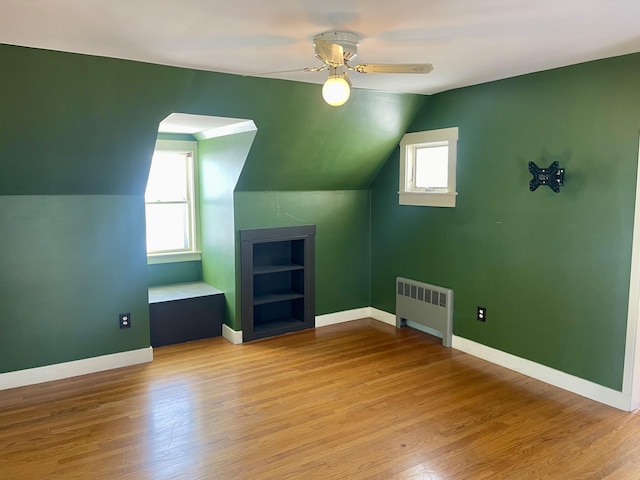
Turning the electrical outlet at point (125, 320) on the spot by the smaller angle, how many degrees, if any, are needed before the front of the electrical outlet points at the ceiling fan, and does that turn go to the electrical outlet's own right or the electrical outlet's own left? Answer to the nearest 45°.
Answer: approximately 45° to the electrical outlet's own left

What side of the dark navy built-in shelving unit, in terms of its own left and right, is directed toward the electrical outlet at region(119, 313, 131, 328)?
right

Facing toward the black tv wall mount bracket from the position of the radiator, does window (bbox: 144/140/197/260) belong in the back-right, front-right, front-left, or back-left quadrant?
back-right

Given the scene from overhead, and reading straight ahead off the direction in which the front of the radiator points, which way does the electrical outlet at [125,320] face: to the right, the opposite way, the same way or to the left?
to the left

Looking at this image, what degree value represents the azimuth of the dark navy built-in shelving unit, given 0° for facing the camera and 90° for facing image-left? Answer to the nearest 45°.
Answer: approximately 315°

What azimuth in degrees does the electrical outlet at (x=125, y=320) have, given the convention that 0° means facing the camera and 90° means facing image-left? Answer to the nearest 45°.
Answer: approximately 0°

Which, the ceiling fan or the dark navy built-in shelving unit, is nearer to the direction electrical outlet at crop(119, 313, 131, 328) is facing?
the ceiling fan

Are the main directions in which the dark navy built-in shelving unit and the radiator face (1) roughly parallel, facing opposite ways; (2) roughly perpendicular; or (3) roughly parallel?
roughly perpendicular

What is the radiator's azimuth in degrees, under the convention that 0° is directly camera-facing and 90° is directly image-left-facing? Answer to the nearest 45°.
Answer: approximately 45°

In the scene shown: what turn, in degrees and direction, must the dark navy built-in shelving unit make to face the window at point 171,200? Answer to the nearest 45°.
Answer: approximately 135° to its right
